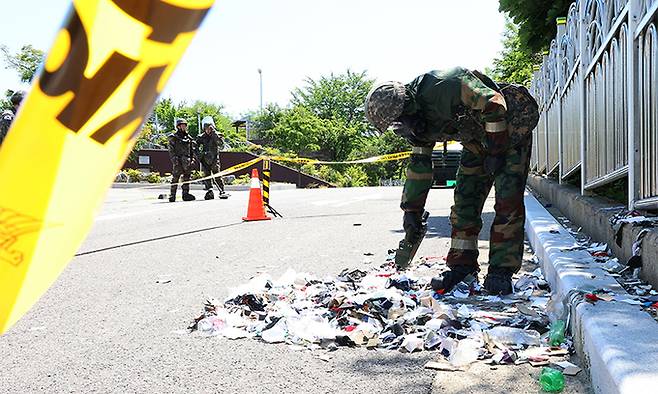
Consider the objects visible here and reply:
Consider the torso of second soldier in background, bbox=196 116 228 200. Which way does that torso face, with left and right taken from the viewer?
facing the viewer

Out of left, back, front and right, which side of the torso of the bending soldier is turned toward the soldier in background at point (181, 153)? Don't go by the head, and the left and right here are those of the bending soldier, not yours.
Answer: right

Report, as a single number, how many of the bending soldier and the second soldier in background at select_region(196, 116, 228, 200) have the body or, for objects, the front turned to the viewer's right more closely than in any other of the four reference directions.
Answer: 0

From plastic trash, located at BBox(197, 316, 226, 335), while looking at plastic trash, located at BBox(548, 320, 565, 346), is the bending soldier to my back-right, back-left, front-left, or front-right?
front-left

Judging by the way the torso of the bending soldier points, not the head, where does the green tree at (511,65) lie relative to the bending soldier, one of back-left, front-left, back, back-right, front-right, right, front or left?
back-right

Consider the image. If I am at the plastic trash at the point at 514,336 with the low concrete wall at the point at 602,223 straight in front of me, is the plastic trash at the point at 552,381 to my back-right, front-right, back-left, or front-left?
back-right

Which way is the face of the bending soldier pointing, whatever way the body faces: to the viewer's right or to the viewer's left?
to the viewer's left

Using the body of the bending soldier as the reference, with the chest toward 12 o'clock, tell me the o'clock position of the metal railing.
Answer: The metal railing is roughly at 6 o'clock from the bending soldier.

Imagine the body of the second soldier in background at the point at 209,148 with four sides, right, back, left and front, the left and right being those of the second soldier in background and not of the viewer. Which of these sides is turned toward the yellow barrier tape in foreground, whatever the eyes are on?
front

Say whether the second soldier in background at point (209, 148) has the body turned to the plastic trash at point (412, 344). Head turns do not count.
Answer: yes
